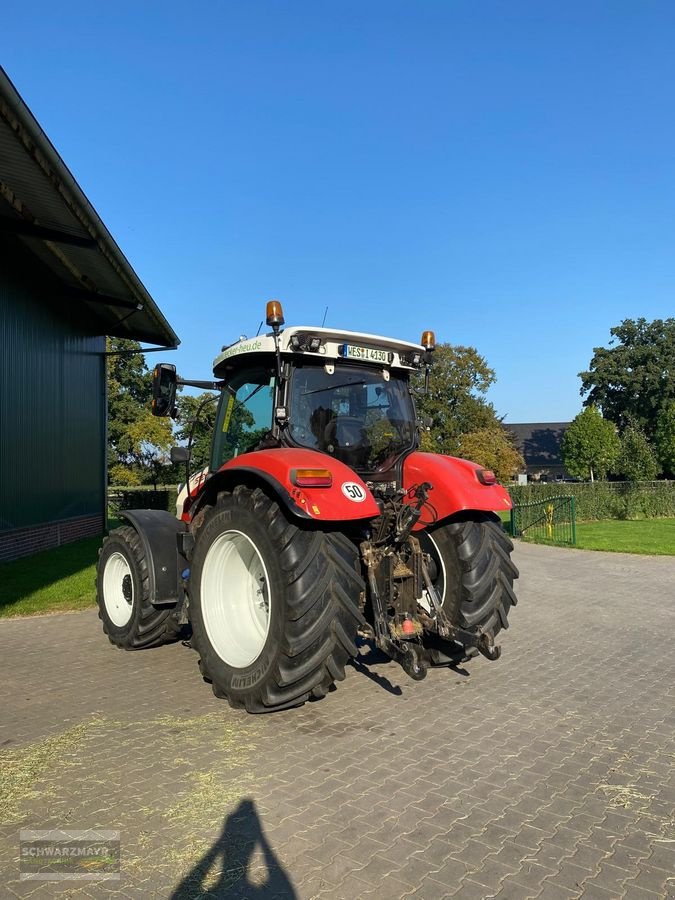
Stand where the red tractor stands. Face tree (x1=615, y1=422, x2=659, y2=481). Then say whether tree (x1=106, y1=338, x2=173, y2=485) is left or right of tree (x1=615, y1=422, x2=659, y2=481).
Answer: left

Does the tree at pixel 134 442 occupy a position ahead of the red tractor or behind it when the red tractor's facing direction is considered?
ahead

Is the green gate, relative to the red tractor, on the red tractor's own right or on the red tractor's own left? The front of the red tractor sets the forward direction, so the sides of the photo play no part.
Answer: on the red tractor's own right

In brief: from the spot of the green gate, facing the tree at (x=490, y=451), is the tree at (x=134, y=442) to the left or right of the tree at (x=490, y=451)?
left

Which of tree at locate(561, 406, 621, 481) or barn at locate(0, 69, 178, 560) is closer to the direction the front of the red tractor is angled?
the barn

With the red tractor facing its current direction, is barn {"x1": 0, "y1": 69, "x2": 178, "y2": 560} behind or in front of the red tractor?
in front

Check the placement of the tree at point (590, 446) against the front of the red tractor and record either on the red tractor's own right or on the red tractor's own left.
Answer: on the red tractor's own right

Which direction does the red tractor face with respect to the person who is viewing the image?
facing away from the viewer and to the left of the viewer

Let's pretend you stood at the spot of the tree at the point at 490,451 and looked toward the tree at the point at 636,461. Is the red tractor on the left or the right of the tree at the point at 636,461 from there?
right

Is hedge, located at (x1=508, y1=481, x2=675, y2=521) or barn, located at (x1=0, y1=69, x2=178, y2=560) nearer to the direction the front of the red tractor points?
the barn

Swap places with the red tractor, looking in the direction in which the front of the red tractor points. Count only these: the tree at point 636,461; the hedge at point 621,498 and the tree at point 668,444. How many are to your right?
3

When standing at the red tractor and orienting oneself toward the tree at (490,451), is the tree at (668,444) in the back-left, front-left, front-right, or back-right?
front-right

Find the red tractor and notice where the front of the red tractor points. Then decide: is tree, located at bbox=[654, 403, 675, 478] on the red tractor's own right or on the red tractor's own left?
on the red tractor's own right

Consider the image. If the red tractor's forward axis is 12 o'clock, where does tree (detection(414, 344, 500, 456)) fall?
The tree is roughly at 2 o'clock from the red tractor.

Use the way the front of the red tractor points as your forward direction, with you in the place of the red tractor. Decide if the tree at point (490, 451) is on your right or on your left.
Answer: on your right

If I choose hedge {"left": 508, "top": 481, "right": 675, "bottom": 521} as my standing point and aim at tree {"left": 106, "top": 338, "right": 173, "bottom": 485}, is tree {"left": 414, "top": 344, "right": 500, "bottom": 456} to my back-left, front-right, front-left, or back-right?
front-right

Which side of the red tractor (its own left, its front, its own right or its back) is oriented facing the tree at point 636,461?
right

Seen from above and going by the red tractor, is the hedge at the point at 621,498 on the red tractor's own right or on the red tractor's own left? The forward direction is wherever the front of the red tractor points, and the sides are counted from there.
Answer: on the red tractor's own right
